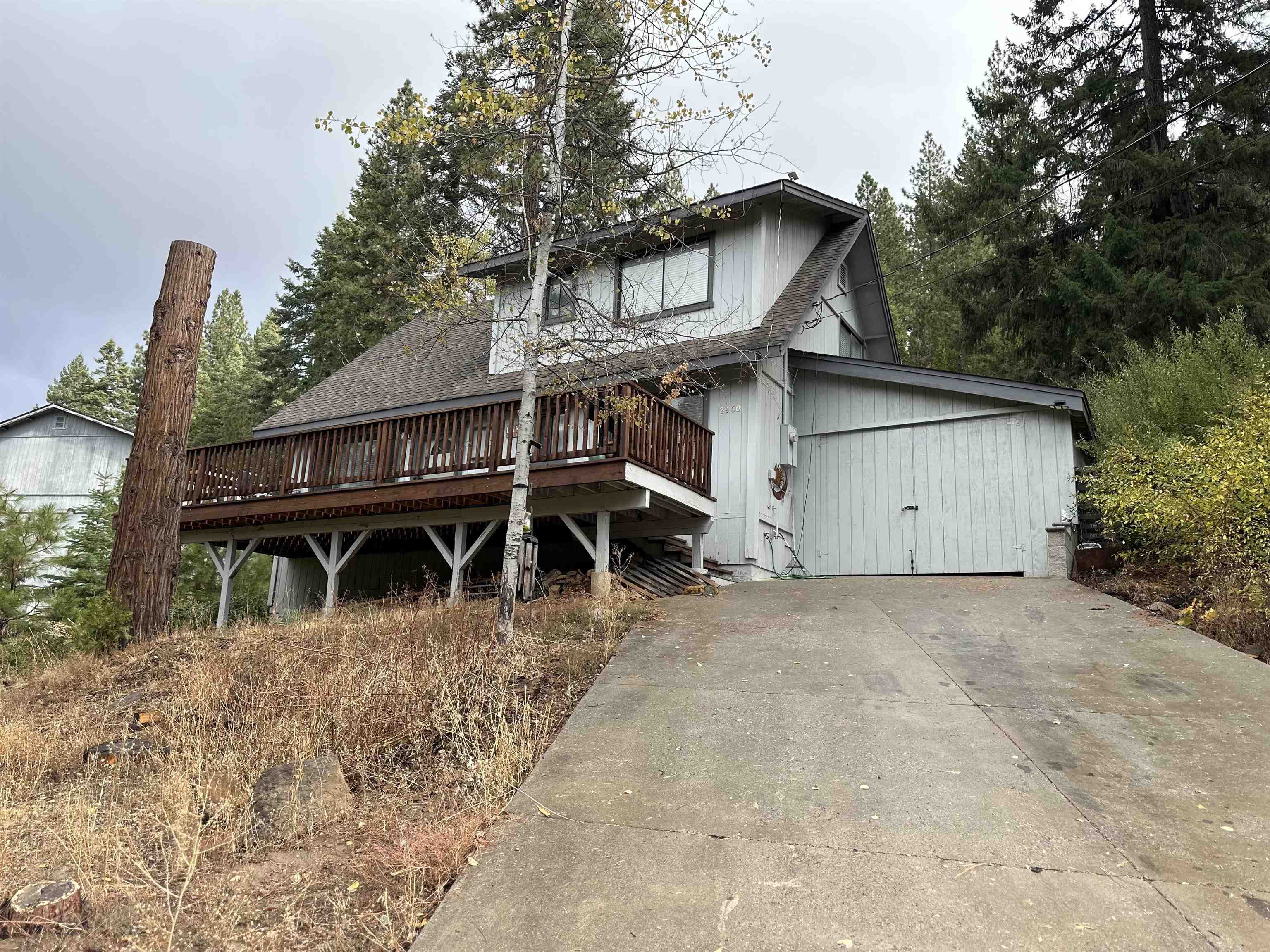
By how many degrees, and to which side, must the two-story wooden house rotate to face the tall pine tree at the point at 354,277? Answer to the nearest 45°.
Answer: approximately 90° to its right

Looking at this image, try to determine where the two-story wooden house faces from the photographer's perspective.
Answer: facing the viewer and to the left of the viewer

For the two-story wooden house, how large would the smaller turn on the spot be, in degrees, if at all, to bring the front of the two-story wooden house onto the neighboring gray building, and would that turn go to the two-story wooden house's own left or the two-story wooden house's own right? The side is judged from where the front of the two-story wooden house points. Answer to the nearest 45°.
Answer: approximately 90° to the two-story wooden house's own right

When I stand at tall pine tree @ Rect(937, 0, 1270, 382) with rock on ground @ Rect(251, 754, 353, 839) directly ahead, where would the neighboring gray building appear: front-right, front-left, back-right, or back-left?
front-right

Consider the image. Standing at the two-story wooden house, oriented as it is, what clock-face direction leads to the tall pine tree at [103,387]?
The tall pine tree is roughly at 3 o'clock from the two-story wooden house.

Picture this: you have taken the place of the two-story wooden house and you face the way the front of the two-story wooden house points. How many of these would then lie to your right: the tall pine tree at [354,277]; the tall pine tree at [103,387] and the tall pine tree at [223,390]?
3

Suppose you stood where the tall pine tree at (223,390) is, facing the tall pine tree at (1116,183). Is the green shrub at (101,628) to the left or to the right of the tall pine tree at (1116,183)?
right

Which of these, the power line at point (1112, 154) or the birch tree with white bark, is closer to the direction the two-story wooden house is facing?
the birch tree with white bark

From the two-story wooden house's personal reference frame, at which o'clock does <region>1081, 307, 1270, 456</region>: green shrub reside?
The green shrub is roughly at 8 o'clock from the two-story wooden house.

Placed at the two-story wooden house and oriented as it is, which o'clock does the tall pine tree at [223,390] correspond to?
The tall pine tree is roughly at 3 o'clock from the two-story wooden house.

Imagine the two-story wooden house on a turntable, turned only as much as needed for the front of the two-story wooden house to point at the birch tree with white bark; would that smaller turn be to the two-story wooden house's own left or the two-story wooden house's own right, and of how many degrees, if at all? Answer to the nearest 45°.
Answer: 0° — it already faces it
